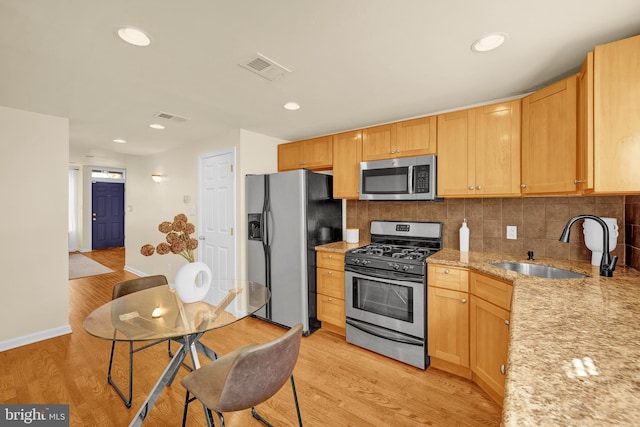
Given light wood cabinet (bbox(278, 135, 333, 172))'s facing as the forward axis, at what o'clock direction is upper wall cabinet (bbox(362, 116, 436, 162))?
The upper wall cabinet is roughly at 9 o'clock from the light wood cabinet.

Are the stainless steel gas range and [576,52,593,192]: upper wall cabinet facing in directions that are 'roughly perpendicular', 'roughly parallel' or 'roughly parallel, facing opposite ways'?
roughly perpendicular

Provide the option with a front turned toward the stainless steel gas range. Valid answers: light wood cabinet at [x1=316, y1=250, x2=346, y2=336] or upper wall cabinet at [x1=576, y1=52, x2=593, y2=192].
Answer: the upper wall cabinet

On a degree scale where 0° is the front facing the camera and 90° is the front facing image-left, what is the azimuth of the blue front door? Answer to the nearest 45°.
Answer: approximately 0°

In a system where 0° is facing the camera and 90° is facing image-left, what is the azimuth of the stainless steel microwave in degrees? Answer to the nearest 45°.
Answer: approximately 45°

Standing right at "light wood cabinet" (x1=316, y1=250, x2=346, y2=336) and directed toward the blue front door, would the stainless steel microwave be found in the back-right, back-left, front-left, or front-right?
back-right

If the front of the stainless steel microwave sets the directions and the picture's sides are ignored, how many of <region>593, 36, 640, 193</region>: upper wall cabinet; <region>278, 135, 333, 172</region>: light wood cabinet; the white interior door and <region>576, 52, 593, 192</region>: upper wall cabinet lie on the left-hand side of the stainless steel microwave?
2

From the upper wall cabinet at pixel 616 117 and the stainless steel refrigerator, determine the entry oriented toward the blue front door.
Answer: the upper wall cabinet

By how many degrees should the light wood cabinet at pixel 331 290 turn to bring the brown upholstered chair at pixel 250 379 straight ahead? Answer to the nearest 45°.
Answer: approximately 45° to its left
